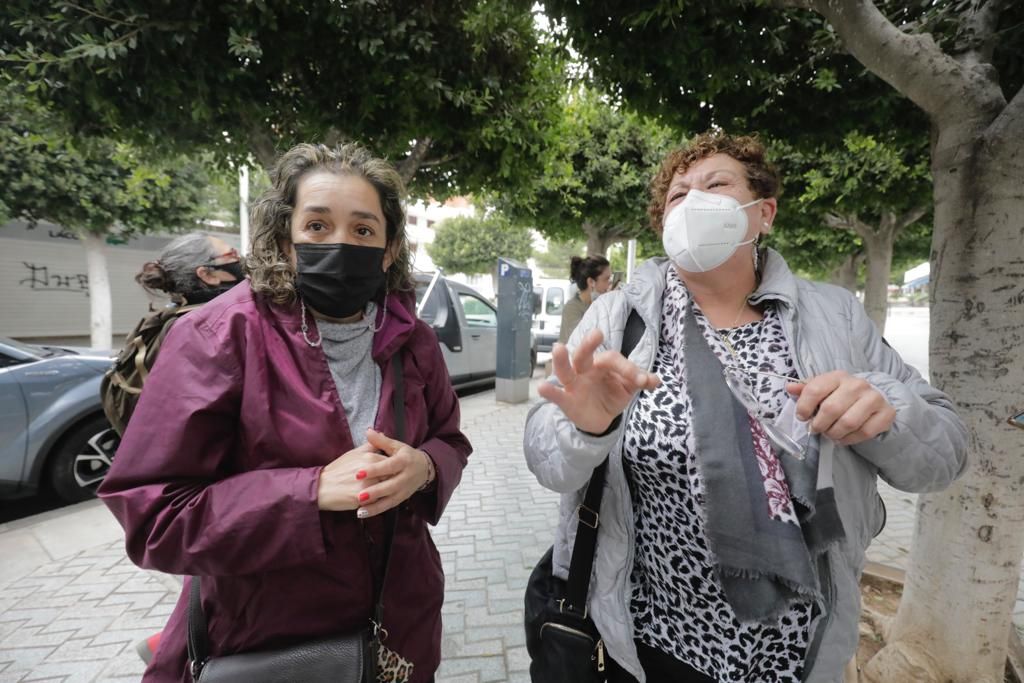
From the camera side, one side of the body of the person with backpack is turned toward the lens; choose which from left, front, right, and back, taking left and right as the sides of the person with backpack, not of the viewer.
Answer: right

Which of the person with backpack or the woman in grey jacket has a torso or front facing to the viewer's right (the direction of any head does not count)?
the person with backpack

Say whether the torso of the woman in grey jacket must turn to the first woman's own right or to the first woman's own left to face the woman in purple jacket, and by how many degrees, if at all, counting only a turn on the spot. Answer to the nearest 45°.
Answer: approximately 45° to the first woman's own right

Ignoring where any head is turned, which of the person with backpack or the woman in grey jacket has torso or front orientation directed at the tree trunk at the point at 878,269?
the person with backpack

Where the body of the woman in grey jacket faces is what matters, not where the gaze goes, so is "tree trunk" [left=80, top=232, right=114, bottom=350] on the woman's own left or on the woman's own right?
on the woman's own right

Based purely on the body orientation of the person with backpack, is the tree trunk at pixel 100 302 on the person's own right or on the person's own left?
on the person's own left

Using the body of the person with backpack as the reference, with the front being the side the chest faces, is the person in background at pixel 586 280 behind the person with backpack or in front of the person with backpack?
in front

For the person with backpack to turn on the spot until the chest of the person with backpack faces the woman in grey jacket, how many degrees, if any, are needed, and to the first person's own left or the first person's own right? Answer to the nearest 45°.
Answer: approximately 45° to the first person's own right

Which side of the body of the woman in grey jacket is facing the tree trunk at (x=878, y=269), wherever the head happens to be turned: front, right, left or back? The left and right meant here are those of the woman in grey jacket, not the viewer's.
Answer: back

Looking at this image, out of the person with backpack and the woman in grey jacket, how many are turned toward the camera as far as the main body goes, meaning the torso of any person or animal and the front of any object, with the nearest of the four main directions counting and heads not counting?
1

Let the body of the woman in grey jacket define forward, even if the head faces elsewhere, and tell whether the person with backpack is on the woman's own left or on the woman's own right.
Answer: on the woman's own right
